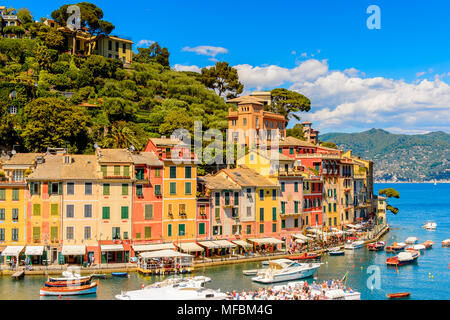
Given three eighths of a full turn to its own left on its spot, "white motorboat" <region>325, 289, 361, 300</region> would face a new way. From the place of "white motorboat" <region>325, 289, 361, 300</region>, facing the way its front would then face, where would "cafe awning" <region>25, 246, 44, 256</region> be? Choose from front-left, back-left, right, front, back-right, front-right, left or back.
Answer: front-left

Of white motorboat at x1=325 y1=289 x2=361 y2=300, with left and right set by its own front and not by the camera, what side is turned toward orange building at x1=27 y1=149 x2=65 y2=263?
back

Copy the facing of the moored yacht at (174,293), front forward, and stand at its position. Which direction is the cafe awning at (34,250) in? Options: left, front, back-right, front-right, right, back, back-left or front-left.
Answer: front-right

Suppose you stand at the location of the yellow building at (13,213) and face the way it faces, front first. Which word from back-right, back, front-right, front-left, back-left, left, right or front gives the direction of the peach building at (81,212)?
left

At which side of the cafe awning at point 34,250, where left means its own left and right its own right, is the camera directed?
front

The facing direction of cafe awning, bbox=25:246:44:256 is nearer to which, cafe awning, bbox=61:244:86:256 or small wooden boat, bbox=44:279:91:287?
the small wooden boat

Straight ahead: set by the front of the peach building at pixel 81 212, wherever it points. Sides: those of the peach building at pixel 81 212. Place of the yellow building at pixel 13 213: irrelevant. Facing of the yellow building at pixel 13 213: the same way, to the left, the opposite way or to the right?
the same way

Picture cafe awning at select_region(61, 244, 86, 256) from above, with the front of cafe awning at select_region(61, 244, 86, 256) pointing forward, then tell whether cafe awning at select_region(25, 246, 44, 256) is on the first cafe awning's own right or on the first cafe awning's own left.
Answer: on the first cafe awning's own right

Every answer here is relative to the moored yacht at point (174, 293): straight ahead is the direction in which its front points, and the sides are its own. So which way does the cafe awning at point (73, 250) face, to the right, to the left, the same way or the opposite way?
to the left

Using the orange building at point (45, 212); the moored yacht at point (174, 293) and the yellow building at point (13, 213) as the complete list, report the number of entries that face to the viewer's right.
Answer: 0

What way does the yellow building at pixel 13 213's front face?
toward the camera

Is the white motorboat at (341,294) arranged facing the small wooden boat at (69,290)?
no

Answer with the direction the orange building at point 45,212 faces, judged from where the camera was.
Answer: facing the viewer

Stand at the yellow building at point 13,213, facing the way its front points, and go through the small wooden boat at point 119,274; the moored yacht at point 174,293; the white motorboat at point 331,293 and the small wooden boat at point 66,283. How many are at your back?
0

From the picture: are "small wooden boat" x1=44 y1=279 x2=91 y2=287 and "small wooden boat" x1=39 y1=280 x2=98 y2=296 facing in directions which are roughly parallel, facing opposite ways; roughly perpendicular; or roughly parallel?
roughly parallel

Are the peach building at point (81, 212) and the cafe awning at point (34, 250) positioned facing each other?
no
